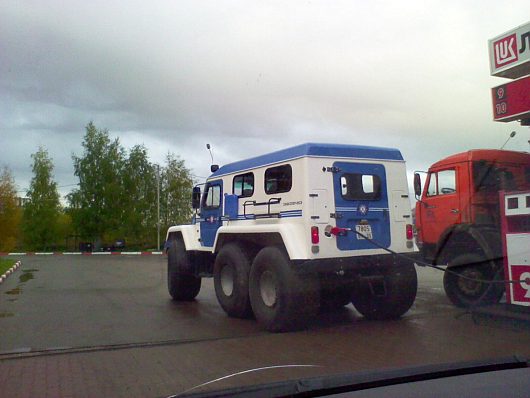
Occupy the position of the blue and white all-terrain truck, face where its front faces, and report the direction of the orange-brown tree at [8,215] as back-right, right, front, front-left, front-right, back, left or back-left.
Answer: front

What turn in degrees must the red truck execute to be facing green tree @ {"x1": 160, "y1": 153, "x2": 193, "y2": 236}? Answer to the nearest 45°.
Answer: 0° — it already faces it

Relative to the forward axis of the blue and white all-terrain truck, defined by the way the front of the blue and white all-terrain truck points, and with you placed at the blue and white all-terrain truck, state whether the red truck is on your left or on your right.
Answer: on your right

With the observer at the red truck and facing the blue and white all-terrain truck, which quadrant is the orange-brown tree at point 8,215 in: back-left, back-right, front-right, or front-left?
front-right

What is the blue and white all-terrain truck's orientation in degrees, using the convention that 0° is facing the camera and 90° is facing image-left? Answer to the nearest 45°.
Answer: approximately 135°

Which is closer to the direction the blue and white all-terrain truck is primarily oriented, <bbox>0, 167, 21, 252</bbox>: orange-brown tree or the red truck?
the orange-brown tree

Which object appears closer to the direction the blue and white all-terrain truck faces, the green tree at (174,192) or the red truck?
the green tree

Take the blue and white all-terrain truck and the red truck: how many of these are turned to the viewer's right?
0
